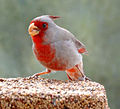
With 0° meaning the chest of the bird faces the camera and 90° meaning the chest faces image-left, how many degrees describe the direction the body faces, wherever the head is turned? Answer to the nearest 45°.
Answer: approximately 45°
